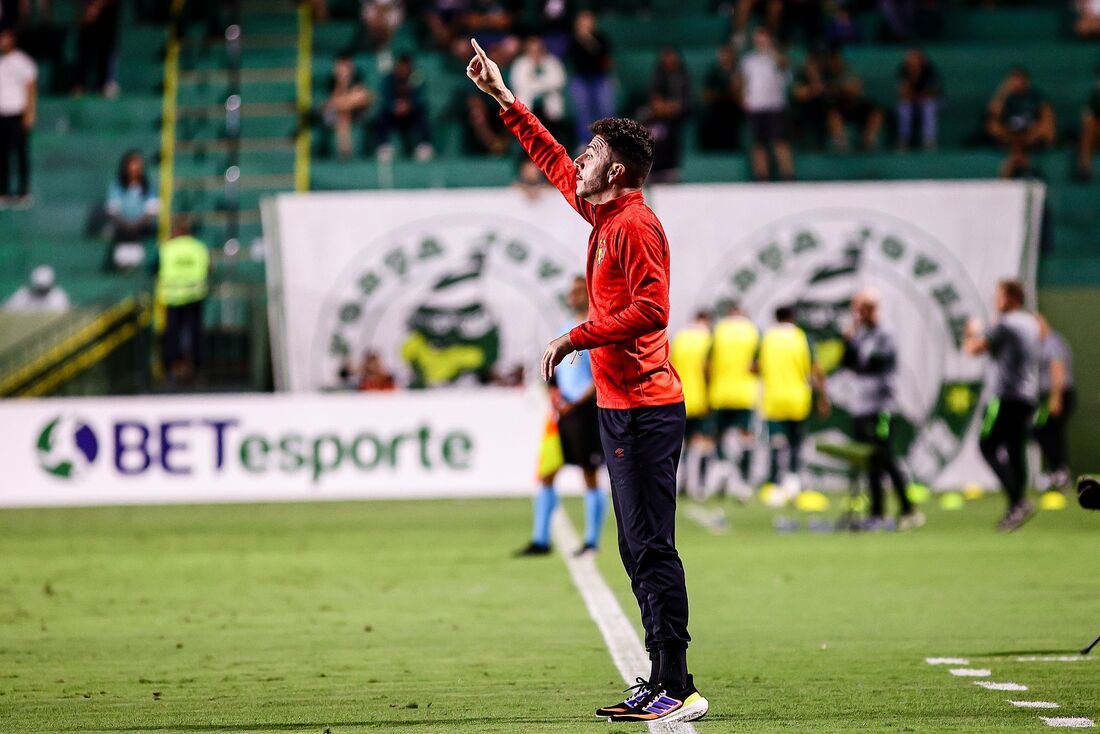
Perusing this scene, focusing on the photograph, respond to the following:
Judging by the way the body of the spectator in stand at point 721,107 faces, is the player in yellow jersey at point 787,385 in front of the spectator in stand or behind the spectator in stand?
in front

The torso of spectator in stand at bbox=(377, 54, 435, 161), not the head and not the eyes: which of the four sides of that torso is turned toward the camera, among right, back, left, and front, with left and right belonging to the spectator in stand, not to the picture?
front

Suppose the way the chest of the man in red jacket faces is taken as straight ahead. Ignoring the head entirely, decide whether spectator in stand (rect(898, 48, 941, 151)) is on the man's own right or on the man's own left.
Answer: on the man's own right

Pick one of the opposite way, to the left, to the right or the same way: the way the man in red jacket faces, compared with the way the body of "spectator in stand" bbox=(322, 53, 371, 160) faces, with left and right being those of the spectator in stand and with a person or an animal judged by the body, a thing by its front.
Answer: to the right

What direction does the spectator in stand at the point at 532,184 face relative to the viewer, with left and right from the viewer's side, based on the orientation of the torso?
facing the viewer

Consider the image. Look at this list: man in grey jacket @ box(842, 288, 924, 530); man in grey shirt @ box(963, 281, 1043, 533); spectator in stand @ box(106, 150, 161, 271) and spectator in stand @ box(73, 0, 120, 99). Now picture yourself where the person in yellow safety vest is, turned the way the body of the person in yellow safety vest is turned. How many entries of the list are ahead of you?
2

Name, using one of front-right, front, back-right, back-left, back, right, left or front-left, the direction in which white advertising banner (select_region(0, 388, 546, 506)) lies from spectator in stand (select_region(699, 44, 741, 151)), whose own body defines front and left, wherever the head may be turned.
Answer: front-right

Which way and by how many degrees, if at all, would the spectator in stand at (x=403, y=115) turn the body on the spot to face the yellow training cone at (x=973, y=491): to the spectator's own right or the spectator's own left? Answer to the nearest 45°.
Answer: approximately 45° to the spectator's own left

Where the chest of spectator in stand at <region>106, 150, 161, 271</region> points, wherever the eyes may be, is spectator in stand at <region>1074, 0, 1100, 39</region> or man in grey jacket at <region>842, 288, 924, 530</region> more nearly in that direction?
the man in grey jacket

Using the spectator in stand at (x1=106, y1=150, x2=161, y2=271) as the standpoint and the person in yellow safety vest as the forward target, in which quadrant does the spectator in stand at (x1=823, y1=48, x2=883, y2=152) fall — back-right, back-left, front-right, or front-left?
front-left

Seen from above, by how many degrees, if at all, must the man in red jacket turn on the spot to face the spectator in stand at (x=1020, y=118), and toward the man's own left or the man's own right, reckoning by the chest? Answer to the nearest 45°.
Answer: approximately 90° to the man's own right

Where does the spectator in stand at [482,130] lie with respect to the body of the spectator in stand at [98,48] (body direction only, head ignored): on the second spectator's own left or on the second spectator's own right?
on the second spectator's own left

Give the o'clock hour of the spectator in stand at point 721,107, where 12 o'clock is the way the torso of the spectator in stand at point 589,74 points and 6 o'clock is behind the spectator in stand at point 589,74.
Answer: the spectator in stand at point 721,107 is roughly at 8 o'clock from the spectator in stand at point 589,74.

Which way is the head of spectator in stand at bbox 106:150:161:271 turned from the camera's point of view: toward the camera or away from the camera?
toward the camera

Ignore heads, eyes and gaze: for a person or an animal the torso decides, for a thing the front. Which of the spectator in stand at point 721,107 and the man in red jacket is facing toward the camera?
the spectator in stand

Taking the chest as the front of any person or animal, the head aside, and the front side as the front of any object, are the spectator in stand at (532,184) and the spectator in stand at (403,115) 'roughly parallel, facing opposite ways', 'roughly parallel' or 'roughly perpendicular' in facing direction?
roughly parallel

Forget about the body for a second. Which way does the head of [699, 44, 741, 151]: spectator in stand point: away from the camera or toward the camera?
toward the camera

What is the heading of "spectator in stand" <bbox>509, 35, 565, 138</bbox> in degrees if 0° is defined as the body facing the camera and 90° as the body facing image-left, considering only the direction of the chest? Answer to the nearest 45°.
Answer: approximately 0°

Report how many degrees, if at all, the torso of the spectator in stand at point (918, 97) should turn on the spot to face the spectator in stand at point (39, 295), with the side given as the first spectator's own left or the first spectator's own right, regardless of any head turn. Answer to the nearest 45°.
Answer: approximately 90° to the first spectator's own right

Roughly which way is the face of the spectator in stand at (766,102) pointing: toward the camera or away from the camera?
toward the camera

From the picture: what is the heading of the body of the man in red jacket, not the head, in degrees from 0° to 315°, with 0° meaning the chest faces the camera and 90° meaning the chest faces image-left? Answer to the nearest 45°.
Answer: approximately 90°

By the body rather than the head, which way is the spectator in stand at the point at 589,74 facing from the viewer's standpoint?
toward the camera
